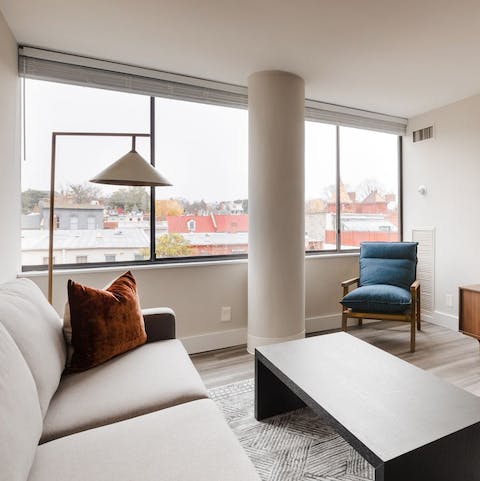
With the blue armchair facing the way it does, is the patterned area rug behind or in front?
in front

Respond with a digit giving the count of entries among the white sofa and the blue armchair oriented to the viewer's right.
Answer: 1

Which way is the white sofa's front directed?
to the viewer's right

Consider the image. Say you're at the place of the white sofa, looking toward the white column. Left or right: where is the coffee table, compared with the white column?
right

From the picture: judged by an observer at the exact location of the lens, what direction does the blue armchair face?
facing the viewer and to the left of the viewer

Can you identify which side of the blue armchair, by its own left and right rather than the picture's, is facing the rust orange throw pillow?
front

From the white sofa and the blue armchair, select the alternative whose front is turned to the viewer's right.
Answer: the white sofa

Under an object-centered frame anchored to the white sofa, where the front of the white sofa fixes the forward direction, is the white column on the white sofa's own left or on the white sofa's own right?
on the white sofa's own left

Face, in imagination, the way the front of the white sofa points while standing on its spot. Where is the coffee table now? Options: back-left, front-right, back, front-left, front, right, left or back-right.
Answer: front

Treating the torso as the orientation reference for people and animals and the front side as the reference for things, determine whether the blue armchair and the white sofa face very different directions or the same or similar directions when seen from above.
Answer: very different directions

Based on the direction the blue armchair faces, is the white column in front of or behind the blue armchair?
in front
